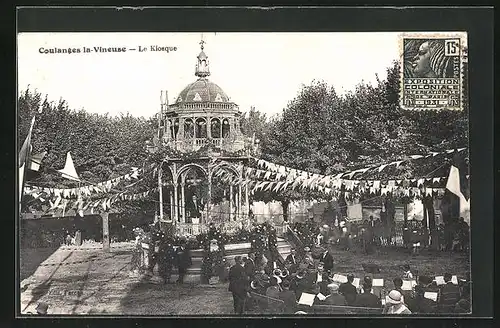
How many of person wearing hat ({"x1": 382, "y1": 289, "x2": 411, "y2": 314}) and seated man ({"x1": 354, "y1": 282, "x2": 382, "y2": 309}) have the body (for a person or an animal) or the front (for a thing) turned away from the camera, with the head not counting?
2

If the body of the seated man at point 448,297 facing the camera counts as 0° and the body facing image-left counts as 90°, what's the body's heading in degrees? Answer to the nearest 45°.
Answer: approximately 180°

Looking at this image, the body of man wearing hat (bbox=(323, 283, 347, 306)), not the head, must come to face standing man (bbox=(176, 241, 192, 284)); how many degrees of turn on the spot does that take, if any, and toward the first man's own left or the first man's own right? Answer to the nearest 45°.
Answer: approximately 90° to the first man's own left

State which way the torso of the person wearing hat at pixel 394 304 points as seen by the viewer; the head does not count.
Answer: away from the camera

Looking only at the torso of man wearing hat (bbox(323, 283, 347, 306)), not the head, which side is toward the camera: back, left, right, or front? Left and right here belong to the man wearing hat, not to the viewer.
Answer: back

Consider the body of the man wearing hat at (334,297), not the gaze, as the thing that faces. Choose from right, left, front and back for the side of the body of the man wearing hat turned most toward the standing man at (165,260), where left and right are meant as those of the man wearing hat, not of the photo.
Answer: left

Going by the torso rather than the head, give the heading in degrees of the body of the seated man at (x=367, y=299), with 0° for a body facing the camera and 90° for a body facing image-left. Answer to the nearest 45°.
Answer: approximately 180°

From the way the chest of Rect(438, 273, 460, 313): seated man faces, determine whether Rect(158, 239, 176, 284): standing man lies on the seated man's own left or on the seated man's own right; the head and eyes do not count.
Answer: on the seated man's own left
